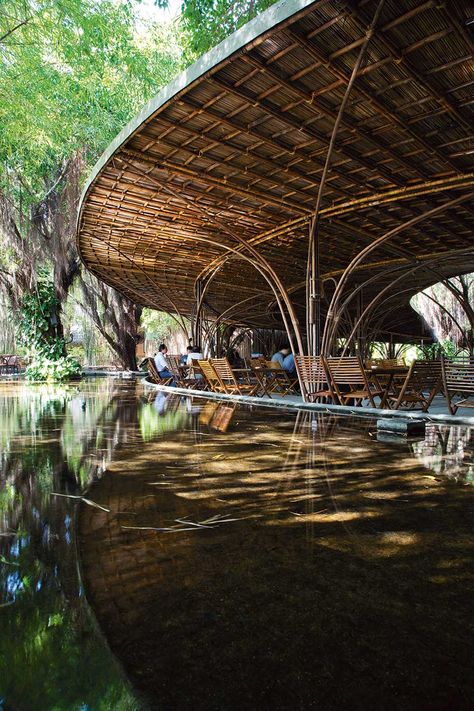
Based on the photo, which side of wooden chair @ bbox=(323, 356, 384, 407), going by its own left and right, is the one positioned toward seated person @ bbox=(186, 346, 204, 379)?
left

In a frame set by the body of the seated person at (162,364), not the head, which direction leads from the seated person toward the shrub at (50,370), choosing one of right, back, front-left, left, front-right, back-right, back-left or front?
back-left

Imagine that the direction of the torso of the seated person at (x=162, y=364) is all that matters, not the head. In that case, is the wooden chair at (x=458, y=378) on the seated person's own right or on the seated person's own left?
on the seated person's own right

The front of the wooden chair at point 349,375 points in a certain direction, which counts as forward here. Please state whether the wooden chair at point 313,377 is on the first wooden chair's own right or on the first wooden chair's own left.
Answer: on the first wooden chair's own left

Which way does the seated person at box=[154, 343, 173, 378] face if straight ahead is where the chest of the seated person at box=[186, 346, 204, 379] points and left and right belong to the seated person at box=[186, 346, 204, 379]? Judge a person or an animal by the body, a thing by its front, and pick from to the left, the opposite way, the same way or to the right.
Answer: to the right

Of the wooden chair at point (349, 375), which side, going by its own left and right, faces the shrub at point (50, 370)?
left
